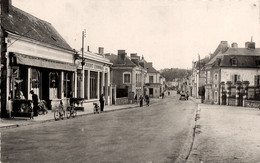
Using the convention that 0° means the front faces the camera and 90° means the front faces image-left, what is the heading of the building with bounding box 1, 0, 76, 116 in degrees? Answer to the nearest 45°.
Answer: approximately 315°
